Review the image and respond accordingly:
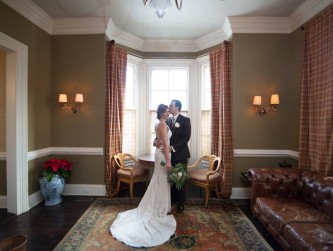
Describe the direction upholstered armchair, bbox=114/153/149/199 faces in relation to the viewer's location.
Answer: facing the viewer and to the right of the viewer

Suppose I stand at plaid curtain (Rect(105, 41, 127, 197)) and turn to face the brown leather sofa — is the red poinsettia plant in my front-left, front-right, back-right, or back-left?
back-right

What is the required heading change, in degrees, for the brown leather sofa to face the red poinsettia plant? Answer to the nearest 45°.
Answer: approximately 45° to its right

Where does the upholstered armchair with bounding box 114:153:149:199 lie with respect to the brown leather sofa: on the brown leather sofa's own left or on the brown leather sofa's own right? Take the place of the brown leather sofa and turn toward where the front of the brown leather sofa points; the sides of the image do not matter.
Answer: on the brown leather sofa's own right

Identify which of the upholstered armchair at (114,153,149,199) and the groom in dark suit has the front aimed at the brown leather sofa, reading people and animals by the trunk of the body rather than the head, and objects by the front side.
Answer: the upholstered armchair

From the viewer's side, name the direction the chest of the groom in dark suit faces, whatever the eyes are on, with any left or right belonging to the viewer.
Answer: facing the viewer and to the left of the viewer

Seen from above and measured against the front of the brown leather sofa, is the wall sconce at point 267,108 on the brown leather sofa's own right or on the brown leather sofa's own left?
on the brown leather sofa's own right

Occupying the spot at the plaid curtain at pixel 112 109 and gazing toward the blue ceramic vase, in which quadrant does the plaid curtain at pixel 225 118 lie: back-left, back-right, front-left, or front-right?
back-left

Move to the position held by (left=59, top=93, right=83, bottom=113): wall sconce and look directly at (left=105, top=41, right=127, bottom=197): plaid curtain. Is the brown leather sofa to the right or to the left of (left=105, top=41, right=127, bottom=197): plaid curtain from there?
right

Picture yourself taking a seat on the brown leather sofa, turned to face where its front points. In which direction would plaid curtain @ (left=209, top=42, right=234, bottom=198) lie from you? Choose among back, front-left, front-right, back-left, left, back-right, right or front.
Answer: right

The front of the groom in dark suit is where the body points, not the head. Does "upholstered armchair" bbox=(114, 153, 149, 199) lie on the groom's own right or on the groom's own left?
on the groom's own right

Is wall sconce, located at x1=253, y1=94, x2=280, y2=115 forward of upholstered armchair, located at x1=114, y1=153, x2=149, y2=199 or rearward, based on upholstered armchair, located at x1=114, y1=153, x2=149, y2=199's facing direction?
forward

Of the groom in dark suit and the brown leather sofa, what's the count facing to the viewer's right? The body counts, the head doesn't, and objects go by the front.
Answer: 0

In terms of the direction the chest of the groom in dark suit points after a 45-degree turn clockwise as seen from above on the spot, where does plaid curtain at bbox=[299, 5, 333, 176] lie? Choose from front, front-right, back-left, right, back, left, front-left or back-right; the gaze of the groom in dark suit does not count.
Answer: back
